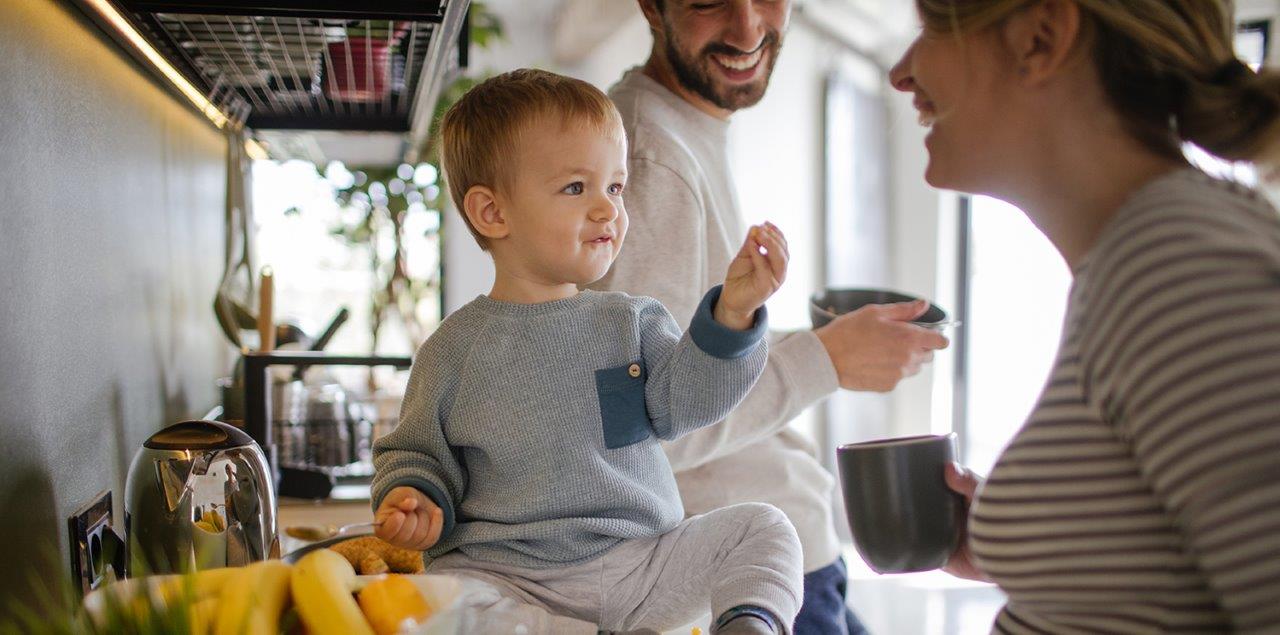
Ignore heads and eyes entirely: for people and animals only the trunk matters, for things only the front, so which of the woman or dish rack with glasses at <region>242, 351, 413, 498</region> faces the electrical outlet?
the woman

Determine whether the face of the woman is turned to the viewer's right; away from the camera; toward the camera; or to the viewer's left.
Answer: to the viewer's left

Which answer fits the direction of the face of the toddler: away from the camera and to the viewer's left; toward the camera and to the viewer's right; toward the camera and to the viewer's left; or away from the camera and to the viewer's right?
toward the camera and to the viewer's right

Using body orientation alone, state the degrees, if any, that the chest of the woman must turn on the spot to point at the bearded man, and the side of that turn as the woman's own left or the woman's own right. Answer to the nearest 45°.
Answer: approximately 45° to the woman's own right

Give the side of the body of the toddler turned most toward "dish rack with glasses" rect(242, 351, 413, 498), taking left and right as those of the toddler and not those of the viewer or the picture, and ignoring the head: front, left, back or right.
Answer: back

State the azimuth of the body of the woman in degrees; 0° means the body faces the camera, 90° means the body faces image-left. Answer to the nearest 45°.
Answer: approximately 90°
